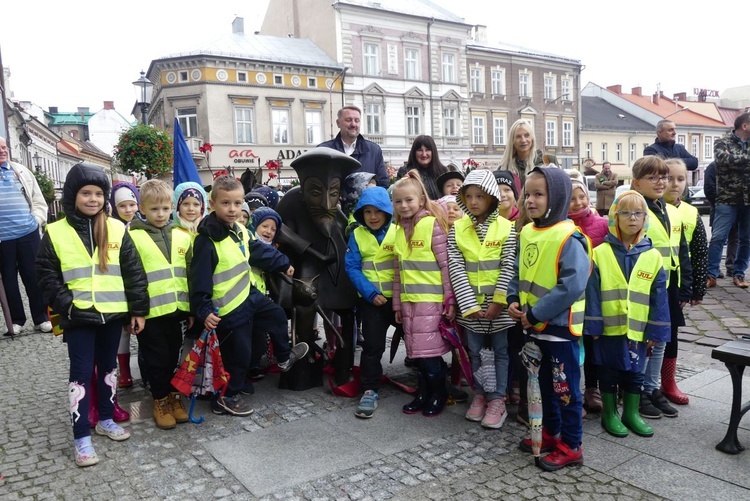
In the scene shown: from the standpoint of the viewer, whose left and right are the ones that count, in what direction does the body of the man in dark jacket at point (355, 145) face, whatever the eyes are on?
facing the viewer

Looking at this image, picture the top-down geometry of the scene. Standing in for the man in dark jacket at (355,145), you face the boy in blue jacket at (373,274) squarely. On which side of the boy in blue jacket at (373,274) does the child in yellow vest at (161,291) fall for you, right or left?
right

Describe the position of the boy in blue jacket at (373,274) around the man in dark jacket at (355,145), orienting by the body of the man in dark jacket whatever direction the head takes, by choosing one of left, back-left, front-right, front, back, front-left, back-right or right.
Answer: front

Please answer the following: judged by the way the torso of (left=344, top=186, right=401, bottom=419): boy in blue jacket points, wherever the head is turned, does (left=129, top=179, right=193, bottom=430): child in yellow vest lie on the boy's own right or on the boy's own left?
on the boy's own right

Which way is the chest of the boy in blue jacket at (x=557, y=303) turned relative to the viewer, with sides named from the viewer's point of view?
facing the viewer and to the left of the viewer

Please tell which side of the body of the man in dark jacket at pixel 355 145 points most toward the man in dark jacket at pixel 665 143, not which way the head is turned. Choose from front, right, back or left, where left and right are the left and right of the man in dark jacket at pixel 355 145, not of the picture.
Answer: left

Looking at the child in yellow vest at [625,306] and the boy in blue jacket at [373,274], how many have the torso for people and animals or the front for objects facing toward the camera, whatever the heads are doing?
2

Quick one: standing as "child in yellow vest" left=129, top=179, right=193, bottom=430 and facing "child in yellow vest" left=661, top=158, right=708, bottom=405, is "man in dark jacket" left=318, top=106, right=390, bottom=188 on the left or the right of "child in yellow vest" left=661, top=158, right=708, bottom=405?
left

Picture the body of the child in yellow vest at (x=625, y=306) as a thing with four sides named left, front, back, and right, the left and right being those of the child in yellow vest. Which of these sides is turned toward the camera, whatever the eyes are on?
front

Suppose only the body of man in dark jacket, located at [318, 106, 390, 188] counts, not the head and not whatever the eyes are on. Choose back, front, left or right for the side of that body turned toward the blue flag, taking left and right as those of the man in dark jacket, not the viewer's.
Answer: right

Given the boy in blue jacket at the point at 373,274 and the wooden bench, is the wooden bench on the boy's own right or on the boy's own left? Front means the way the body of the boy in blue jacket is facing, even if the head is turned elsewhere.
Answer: on the boy's own left

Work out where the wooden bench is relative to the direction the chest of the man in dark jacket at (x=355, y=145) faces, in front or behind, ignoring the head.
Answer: in front

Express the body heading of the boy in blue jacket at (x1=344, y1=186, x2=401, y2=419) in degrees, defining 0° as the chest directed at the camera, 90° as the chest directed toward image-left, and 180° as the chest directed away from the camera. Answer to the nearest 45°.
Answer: approximately 0°
